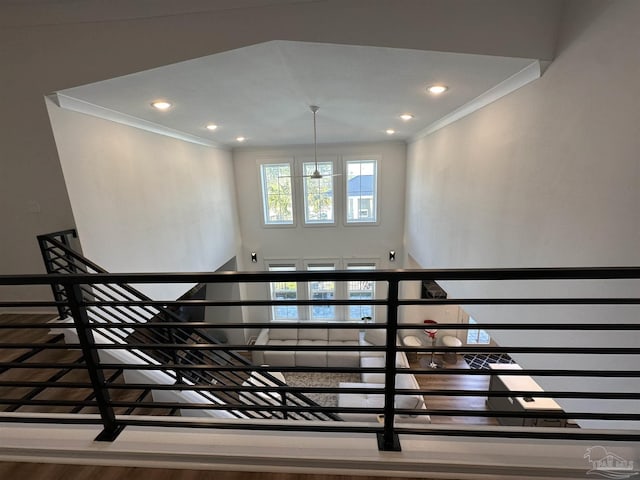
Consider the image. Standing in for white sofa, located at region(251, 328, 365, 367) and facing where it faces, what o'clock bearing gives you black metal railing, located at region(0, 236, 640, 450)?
The black metal railing is roughly at 12 o'clock from the white sofa.

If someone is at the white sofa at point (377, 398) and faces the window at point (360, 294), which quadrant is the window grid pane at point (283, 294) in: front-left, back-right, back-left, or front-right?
front-left

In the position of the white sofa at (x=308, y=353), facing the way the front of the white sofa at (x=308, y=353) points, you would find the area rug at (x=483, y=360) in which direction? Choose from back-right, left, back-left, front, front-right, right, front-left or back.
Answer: left

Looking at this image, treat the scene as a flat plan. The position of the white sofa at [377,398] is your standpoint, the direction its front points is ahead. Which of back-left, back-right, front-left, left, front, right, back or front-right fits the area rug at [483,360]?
back-right

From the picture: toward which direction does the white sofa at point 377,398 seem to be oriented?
to the viewer's left

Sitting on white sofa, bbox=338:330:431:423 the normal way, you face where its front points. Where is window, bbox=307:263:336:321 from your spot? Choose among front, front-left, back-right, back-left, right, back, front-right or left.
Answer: front-right

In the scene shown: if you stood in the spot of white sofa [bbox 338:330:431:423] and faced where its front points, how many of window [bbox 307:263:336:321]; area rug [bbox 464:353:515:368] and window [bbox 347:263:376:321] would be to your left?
0

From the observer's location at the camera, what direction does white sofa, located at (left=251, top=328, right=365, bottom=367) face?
facing the viewer
